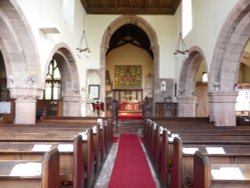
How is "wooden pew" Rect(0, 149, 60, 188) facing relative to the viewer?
away from the camera

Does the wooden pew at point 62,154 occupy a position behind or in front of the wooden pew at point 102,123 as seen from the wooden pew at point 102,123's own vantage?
behind

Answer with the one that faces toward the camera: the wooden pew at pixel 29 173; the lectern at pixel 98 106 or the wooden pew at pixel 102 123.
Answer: the lectern

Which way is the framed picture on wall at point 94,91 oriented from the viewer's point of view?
toward the camera

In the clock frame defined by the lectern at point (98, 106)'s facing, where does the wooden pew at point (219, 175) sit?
The wooden pew is roughly at 12 o'clock from the lectern.

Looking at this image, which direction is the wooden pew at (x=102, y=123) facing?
away from the camera

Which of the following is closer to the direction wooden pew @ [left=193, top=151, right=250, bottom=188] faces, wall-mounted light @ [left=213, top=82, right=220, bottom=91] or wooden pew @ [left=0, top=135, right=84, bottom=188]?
the wall-mounted light

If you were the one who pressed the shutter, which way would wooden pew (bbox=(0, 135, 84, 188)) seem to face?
facing away from the viewer

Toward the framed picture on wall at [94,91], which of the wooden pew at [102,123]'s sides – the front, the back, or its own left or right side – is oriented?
front

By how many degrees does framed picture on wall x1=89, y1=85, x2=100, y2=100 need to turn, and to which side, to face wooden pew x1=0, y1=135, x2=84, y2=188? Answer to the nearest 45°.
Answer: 0° — it already faces it

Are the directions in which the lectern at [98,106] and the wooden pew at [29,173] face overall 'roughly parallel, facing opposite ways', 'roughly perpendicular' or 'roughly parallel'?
roughly parallel, facing opposite ways

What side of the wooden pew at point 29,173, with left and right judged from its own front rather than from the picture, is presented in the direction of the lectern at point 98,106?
front

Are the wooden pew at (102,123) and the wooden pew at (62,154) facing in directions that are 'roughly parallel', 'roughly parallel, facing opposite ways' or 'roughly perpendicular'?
roughly parallel

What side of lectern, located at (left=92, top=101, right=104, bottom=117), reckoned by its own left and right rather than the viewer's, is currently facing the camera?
front

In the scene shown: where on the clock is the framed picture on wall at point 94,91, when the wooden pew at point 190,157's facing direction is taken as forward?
The framed picture on wall is roughly at 11 o'clock from the wooden pew.

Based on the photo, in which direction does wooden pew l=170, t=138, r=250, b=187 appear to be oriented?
away from the camera

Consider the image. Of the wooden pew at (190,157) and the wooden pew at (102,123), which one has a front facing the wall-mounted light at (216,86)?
the wooden pew at (190,157)

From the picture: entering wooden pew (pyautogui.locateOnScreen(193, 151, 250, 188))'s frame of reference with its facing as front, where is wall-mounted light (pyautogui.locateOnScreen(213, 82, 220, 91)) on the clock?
The wall-mounted light is roughly at 12 o'clock from the wooden pew.

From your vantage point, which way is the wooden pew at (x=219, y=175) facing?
away from the camera

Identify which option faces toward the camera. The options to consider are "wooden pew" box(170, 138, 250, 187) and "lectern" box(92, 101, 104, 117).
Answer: the lectern
